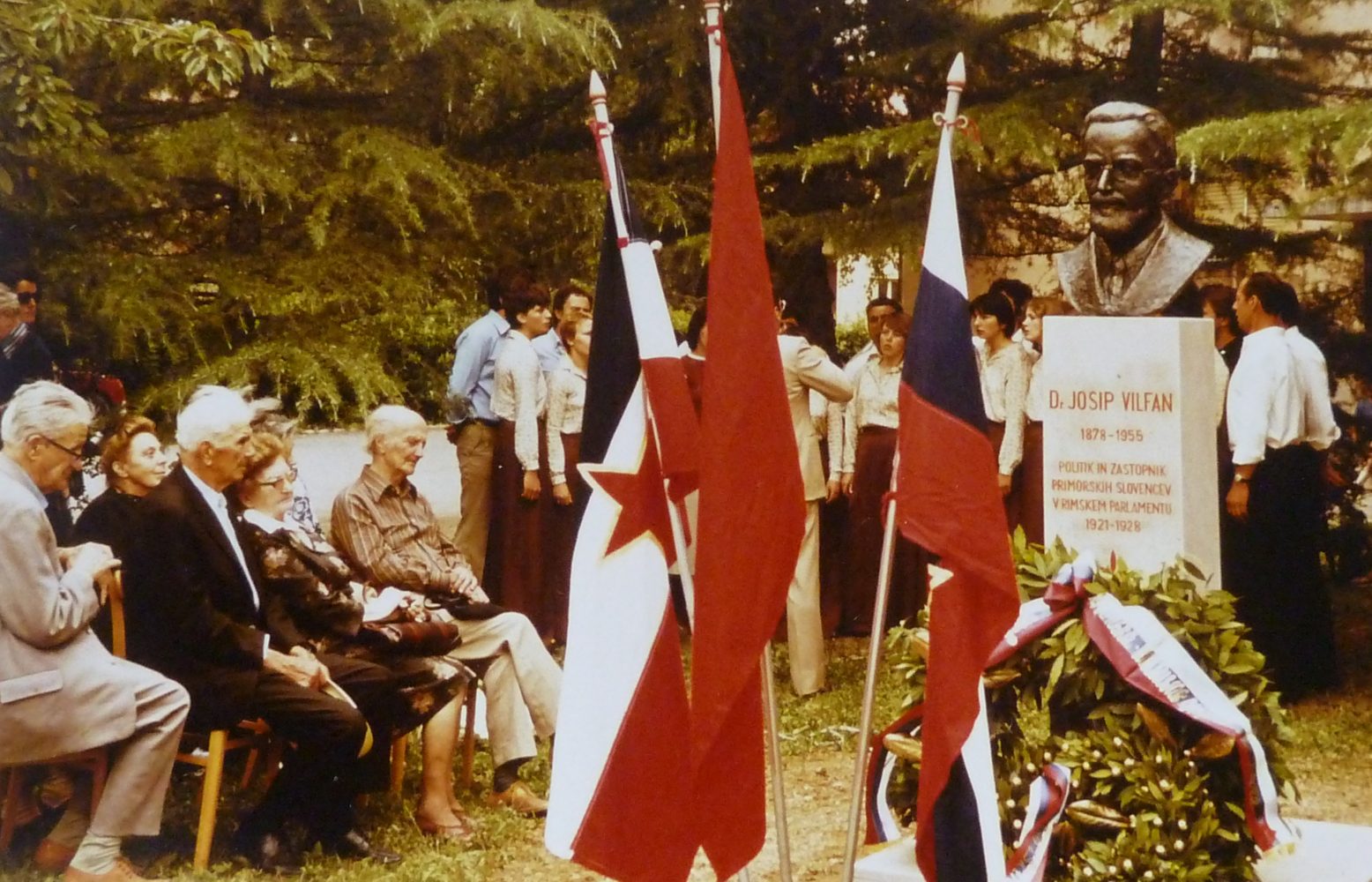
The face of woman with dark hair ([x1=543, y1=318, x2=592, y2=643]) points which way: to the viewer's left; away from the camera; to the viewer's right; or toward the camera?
to the viewer's right

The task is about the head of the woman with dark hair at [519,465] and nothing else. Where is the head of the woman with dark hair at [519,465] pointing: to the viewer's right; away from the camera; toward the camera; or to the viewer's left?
to the viewer's right

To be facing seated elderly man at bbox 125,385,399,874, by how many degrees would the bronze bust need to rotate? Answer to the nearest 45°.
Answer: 0° — it already faces them

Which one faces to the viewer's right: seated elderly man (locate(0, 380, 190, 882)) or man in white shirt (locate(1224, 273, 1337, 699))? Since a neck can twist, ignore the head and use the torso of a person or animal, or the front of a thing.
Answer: the seated elderly man

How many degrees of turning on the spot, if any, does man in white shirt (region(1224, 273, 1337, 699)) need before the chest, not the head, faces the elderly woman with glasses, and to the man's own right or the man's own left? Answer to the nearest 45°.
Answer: approximately 45° to the man's own left

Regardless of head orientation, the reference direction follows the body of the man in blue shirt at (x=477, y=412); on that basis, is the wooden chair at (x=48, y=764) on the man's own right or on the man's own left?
on the man's own right

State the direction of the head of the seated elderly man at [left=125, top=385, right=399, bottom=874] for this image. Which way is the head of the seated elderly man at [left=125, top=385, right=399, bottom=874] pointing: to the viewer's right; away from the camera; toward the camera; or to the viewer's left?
to the viewer's right

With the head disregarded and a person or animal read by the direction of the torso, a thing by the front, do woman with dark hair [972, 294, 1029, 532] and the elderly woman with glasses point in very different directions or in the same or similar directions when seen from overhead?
very different directions

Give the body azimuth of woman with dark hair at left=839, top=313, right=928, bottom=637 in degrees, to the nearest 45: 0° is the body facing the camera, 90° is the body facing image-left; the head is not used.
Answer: approximately 315°

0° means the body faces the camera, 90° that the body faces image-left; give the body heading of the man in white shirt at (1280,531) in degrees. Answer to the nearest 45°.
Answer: approximately 90°

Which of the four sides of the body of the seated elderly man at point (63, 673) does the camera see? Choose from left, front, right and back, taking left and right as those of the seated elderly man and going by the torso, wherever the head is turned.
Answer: right

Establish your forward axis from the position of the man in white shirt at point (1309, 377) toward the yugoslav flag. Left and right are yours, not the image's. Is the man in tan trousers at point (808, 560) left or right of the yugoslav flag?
right
